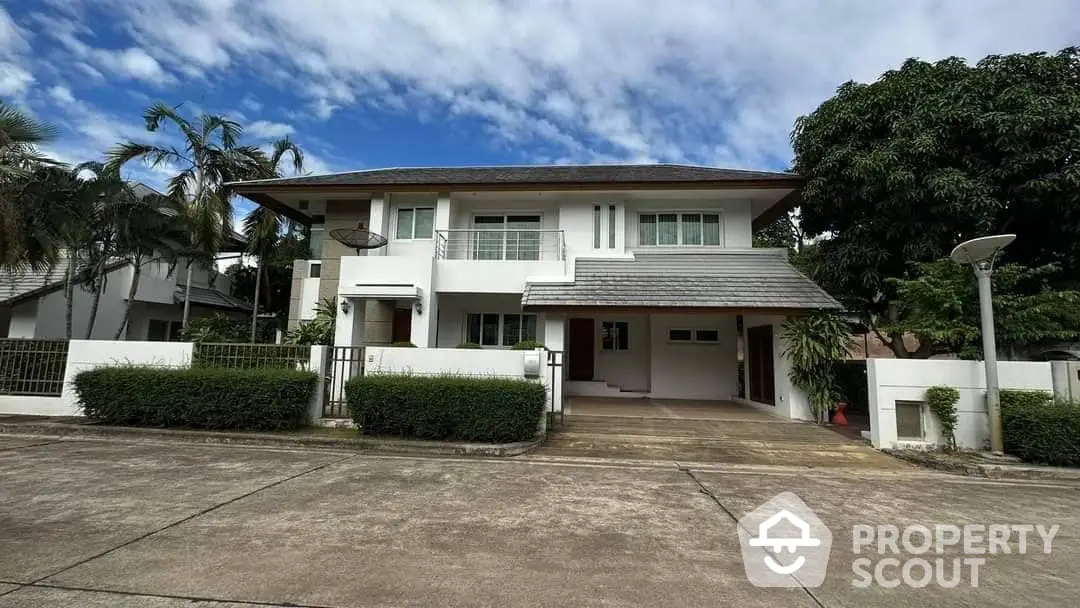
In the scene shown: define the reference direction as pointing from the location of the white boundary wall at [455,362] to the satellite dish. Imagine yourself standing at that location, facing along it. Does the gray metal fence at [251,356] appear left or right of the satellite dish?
left

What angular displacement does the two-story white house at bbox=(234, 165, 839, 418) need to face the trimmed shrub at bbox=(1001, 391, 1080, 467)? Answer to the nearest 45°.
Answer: approximately 45° to its left

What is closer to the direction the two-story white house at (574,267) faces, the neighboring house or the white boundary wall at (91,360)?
the white boundary wall

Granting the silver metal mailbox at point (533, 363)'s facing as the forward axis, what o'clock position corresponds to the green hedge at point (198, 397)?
The green hedge is roughly at 3 o'clock from the silver metal mailbox.

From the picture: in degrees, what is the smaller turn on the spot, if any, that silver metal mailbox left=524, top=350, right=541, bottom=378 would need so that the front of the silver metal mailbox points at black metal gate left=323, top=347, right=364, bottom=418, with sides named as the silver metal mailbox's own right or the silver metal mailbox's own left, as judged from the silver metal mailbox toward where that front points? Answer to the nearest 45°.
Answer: approximately 90° to the silver metal mailbox's own right

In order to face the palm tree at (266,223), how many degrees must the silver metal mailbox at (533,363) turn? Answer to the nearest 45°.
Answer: approximately 135° to its right

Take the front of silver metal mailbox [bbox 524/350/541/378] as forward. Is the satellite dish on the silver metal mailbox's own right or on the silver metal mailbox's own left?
on the silver metal mailbox's own right

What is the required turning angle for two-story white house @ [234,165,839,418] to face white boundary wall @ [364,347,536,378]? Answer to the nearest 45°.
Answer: approximately 45° to its right

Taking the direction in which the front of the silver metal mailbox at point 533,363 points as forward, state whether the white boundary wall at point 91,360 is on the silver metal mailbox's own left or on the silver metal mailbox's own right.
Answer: on the silver metal mailbox's own right

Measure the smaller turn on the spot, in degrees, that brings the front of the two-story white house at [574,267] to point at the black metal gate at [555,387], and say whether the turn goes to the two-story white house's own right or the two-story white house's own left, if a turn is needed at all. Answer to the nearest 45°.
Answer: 0° — it already faces it

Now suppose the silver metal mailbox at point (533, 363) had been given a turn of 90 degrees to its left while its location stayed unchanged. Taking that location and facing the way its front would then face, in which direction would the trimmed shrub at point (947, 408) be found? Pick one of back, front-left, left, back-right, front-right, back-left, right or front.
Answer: front

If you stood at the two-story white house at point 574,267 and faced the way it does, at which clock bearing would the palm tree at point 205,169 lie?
The palm tree is roughly at 3 o'clock from the two-story white house.

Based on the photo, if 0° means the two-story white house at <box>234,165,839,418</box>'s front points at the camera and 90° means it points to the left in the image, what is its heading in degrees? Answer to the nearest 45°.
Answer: approximately 0°

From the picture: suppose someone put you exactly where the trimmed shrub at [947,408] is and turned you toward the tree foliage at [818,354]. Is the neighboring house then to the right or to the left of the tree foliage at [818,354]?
left

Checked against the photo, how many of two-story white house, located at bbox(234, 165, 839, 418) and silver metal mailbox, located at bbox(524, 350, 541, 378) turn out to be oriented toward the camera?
2
